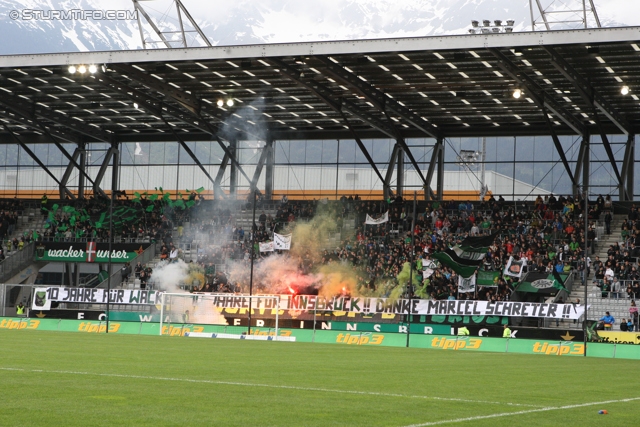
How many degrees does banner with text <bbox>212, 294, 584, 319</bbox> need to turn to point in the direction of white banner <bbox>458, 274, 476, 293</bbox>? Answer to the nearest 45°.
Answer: approximately 135° to its left

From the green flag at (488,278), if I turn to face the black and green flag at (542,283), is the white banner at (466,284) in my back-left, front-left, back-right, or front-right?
back-right

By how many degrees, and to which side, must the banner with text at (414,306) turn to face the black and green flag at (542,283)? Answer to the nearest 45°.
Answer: approximately 90° to its left

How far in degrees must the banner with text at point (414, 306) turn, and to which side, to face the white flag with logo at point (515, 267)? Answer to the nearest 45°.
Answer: approximately 135° to its left

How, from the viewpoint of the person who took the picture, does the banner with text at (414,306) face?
facing the viewer
